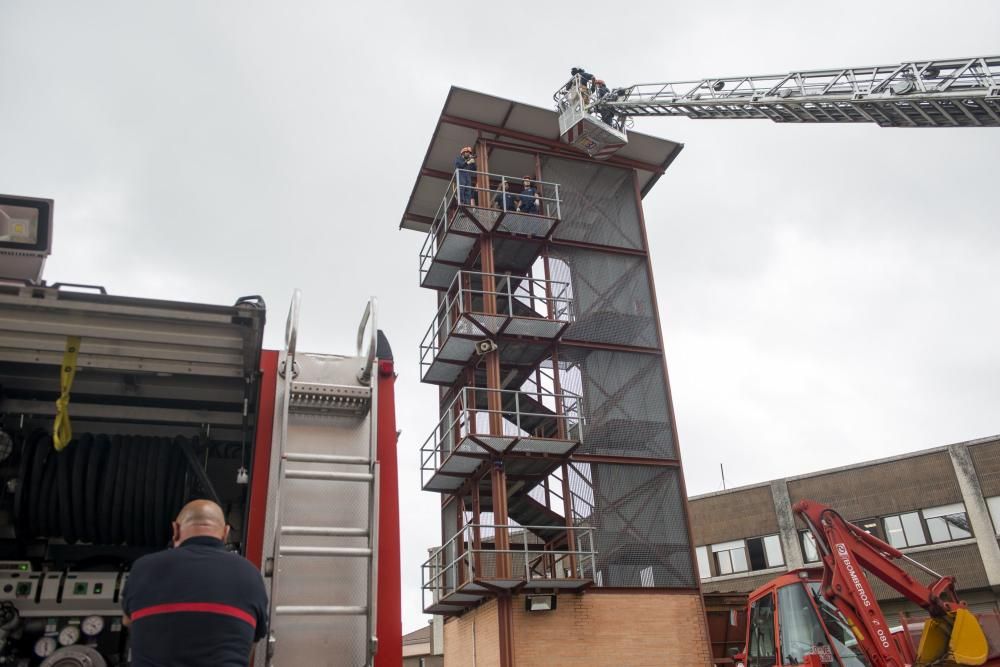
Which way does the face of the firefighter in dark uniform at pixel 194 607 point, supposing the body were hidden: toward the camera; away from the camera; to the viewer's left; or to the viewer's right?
away from the camera

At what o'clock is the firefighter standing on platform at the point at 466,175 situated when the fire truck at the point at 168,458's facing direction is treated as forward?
The firefighter standing on platform is roughly at 1 o'clock from the fire truck.

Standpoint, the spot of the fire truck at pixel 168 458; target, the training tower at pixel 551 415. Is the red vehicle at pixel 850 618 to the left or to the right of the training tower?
right

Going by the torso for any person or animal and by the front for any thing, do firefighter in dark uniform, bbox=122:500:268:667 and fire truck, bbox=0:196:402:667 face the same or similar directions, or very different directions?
same or similar directions

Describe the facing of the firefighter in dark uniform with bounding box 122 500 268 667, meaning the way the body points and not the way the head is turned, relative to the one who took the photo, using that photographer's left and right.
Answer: facing away from the viewer

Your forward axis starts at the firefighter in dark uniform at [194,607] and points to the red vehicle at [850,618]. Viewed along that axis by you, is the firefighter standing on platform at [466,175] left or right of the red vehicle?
left

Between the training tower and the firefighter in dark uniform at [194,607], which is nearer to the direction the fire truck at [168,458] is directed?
the training tower

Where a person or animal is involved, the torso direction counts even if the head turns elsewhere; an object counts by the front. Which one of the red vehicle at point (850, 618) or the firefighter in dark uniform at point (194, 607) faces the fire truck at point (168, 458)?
the firefighter in dark uniform

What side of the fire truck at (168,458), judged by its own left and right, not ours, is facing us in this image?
back

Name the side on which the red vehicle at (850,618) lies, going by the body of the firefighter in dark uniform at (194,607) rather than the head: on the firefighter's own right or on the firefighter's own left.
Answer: on the firefighter's own right

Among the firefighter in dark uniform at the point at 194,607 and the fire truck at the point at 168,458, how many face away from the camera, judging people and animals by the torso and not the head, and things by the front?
2
